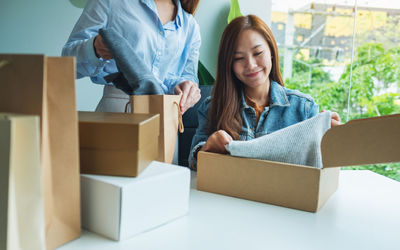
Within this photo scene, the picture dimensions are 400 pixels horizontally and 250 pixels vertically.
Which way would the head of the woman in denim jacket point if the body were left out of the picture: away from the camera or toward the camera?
toward the camera

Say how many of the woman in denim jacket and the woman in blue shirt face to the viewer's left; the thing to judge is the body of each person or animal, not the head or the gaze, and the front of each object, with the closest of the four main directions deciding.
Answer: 0

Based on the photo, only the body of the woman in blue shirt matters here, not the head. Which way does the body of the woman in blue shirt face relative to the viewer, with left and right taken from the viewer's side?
facing the viewer and to the right of the viewer

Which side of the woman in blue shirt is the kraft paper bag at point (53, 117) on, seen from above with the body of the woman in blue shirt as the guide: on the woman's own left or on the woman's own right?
on the woman's own right

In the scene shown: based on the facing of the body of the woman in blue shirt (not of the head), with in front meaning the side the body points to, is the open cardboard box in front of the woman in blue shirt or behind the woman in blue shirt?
in front

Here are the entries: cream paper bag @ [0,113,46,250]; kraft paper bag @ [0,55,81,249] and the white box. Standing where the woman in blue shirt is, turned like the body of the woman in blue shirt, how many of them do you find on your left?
0

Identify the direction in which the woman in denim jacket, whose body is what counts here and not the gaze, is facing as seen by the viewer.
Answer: toward the camera
